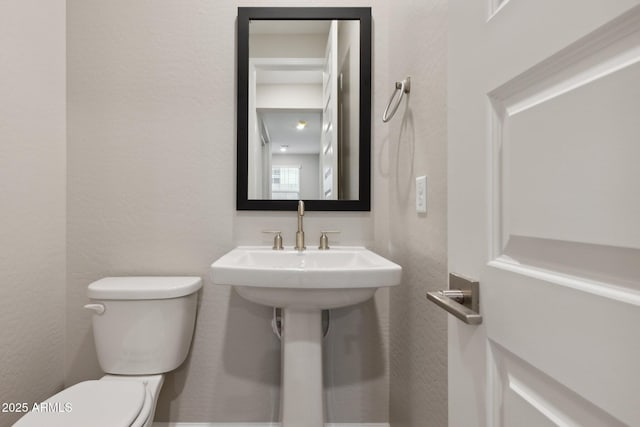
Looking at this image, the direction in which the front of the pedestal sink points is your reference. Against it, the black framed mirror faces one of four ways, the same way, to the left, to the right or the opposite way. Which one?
the same way

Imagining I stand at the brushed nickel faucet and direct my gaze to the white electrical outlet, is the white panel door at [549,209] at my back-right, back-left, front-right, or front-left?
front-right

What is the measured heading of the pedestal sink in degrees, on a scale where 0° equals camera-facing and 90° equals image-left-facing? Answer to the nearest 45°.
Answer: approximately 0°

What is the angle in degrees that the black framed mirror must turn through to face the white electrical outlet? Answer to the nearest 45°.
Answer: approximately 45° to its left

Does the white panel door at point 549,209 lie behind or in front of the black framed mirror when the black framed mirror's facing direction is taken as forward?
in front

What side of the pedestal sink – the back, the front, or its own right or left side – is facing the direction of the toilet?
right

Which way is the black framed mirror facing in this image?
toward the camera

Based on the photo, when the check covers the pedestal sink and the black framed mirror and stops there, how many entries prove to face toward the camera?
2
